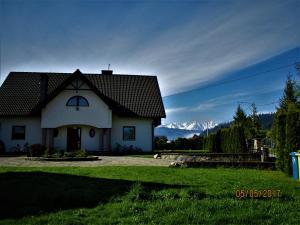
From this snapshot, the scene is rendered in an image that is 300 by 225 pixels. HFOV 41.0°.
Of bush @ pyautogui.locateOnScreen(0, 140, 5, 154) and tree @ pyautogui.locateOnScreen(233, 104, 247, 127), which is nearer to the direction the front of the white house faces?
the bush

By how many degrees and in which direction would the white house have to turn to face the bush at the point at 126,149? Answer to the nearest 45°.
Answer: approximately 90° to its left

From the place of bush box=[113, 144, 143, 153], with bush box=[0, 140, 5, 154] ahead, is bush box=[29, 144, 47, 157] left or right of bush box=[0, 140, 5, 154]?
left

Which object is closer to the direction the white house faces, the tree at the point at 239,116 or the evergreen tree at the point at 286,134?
the evergreen tree

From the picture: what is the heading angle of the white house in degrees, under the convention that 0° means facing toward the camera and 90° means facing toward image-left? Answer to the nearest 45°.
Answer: approximately 0°

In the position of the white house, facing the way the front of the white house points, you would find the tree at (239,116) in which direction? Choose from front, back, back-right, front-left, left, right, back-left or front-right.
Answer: back-left
